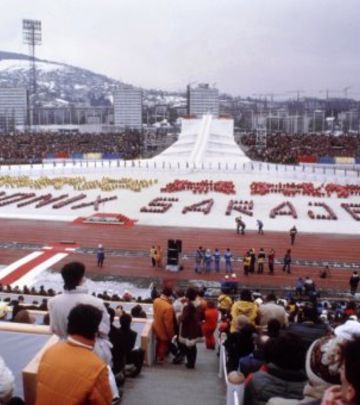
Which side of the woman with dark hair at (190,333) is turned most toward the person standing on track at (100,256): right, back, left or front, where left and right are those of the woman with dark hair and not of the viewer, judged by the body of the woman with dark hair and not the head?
front

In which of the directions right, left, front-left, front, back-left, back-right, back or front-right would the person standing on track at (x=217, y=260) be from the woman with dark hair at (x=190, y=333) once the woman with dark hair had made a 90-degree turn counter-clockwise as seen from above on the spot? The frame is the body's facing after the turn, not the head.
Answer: right

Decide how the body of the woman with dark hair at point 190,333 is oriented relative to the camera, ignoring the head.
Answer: away from the camera

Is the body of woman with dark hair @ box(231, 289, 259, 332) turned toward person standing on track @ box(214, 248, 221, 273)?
yes

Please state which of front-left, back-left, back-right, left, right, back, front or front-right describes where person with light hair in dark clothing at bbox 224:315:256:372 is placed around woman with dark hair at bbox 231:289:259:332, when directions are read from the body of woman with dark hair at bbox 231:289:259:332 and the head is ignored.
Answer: back

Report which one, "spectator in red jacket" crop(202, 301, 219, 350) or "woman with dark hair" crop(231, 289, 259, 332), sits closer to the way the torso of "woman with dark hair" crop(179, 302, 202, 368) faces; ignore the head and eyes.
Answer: the spectator in red jacket

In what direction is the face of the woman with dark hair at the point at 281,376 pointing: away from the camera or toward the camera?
away from the camera

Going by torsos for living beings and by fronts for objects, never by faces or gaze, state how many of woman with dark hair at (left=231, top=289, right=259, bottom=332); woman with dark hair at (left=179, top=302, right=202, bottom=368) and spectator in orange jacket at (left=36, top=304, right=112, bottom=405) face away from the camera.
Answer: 3

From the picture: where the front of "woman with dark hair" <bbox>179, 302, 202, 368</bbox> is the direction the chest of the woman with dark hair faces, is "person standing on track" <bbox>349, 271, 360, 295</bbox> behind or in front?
in front

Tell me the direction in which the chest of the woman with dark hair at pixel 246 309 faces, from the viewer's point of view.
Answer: away from the camera

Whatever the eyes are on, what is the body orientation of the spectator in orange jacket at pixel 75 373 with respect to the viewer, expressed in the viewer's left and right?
facing away from the viewer

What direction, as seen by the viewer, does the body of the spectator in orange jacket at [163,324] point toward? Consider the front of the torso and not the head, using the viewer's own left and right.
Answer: facing away from the viewer and to the right of the viewer

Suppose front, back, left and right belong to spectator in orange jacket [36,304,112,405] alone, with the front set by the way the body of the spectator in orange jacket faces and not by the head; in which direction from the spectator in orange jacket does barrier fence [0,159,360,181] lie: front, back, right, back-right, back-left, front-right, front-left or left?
front

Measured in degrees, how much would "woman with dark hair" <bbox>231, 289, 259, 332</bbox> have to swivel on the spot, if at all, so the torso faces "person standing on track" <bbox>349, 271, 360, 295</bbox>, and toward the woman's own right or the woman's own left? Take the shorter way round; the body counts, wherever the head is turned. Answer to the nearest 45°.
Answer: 0° — they already face them

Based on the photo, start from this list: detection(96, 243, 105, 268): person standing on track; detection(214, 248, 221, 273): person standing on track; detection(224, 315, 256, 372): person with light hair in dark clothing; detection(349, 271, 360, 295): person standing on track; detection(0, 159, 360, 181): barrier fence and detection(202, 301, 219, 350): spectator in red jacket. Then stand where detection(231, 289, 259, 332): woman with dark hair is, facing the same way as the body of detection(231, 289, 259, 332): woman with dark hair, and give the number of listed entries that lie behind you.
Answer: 1

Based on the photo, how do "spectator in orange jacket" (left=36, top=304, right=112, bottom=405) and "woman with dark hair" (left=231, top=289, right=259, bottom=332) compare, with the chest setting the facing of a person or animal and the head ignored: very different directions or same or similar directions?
same or similar directions
